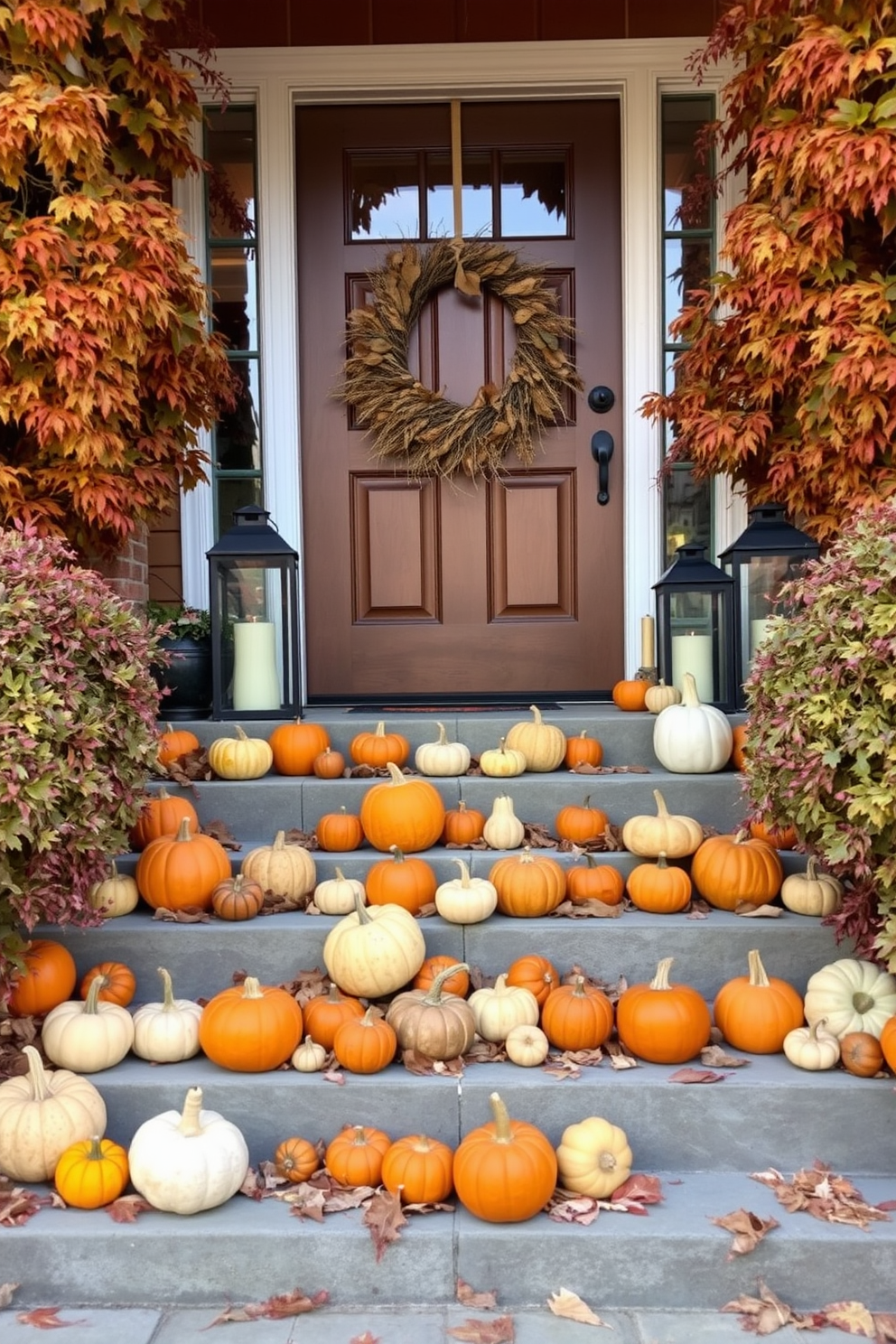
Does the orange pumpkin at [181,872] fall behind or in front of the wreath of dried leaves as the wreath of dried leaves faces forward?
in front

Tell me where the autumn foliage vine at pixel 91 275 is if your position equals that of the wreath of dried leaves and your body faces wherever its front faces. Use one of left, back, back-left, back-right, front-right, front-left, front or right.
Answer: front-right

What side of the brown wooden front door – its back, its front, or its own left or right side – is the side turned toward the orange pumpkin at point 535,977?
front

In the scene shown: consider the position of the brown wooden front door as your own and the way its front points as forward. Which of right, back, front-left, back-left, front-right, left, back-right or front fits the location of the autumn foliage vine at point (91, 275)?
front-right

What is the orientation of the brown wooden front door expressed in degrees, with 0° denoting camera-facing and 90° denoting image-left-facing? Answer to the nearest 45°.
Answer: approximately 0°

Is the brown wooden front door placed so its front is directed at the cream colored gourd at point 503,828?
yes

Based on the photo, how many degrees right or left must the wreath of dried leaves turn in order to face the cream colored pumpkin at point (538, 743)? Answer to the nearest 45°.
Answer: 0° — it already faces it

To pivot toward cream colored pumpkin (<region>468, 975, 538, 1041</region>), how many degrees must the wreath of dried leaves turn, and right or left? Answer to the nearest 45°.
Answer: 0° — it already faces it

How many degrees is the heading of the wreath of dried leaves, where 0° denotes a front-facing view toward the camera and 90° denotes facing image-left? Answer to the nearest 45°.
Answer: approximately 0°

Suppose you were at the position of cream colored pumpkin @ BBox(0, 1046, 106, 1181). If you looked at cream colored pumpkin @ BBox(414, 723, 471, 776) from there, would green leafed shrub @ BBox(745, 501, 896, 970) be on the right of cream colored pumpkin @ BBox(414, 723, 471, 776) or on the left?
right

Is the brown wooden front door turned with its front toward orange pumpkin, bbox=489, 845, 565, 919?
yes

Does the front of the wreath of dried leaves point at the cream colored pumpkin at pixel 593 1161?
yes

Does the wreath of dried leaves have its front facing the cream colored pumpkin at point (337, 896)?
yes
